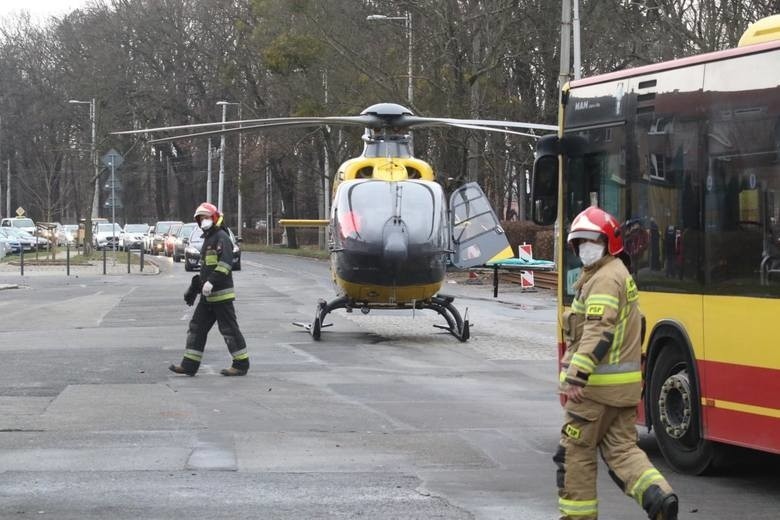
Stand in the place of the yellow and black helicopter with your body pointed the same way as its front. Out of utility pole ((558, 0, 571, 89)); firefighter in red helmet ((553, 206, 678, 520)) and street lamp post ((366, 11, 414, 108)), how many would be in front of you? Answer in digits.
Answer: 1

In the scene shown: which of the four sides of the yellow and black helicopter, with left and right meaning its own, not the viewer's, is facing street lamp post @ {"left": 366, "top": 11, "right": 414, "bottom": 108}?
back

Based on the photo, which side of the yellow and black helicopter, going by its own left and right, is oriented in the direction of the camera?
front

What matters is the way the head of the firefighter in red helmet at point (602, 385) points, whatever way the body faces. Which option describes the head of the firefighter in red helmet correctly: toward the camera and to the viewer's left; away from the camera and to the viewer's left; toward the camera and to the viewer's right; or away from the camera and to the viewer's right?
toward the camera and to the viewer's left

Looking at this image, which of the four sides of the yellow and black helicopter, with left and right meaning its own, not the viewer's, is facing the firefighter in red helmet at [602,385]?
front

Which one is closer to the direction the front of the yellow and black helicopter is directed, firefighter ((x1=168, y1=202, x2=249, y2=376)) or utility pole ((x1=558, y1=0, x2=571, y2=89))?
the firefighter

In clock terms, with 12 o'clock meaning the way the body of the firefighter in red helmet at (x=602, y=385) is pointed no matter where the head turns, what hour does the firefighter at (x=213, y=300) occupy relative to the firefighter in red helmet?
The firefighter is roughly at 2 o'clock from the firefighter in red helmet.
